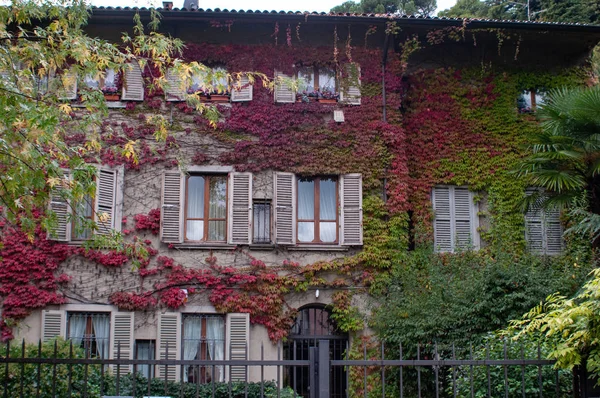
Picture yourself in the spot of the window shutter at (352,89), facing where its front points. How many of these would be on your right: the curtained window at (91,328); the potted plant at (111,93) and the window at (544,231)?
2

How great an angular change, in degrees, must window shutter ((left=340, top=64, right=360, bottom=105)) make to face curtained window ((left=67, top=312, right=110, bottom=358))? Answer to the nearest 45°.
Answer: approximately 90° to its right

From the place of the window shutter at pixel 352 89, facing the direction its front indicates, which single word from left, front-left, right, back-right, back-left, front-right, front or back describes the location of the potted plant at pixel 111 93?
right

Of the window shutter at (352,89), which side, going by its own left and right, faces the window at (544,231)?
left

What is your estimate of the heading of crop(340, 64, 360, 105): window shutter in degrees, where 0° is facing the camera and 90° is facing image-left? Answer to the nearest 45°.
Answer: approximately 0°

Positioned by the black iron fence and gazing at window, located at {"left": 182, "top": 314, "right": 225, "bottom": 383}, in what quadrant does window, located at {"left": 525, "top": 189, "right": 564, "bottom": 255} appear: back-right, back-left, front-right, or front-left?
front-right

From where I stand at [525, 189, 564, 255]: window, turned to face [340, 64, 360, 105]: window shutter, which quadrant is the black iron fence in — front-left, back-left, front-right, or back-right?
front-left
